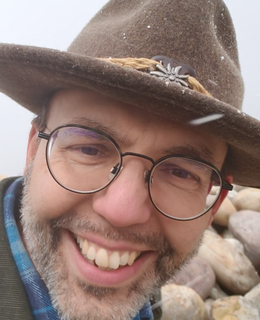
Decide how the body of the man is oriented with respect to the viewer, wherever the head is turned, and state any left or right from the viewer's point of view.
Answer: facing the viewer

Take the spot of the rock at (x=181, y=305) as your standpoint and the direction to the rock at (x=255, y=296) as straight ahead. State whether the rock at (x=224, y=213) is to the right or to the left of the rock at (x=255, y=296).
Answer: left

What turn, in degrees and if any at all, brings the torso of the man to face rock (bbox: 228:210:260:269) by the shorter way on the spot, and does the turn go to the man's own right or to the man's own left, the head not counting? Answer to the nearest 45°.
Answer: approximately 135° to the man's own left

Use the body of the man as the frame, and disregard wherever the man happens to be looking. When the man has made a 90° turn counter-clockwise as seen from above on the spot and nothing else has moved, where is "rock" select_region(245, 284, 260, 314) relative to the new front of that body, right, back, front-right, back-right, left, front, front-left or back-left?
front-left

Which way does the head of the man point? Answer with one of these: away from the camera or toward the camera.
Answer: toward the camera

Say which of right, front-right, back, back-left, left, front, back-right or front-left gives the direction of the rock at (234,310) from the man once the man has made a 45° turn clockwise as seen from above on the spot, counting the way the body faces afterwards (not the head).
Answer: back

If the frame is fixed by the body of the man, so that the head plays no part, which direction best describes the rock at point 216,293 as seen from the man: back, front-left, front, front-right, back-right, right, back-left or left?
back-left

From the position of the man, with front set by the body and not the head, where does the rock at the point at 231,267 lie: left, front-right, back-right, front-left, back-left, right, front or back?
back-left

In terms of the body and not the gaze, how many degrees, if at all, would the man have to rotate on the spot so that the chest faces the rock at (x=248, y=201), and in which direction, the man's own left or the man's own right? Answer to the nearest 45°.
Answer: approximately 135° to the man's own left
